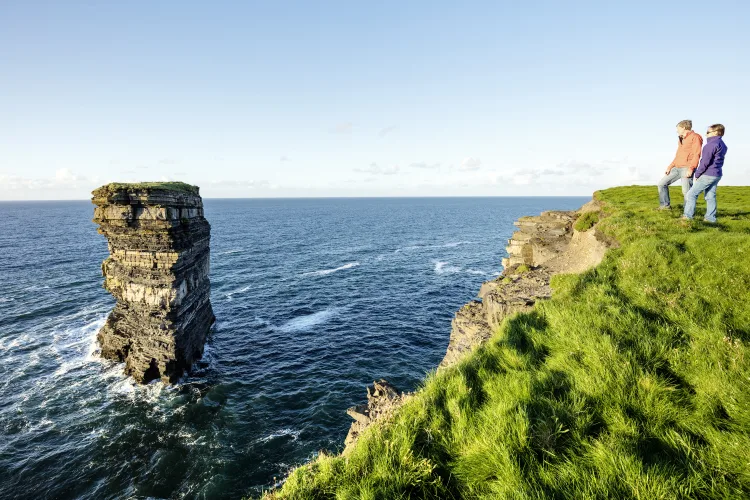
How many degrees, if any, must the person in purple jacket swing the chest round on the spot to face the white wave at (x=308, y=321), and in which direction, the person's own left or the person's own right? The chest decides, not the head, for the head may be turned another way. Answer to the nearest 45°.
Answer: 0° — they already face it

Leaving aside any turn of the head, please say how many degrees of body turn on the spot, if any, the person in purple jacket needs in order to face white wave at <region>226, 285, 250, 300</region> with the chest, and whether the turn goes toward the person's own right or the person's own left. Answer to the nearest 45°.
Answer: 0° — they already face it

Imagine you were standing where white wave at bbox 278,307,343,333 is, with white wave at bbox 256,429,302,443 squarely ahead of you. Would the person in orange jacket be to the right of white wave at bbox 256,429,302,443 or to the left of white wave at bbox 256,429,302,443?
left

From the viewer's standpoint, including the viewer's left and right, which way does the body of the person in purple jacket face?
facing to the left of the viewer

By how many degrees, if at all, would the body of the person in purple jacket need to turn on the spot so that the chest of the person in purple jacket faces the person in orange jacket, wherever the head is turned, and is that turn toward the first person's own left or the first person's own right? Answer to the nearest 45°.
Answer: approximately 45° to the first person's own right

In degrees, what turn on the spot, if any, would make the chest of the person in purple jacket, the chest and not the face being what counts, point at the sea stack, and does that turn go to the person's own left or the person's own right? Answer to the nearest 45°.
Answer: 0° — they already face it

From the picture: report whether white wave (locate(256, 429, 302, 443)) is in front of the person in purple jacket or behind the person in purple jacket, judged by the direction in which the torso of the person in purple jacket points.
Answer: in front
